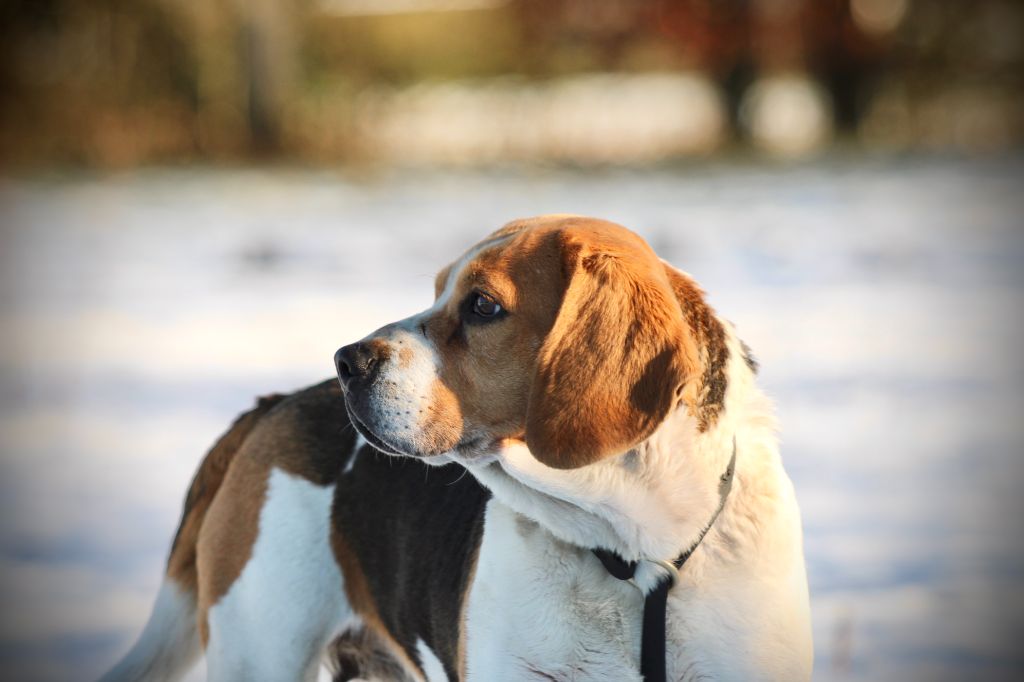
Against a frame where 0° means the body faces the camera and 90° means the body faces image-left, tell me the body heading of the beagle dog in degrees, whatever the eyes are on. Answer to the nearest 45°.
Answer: approximately 315°
